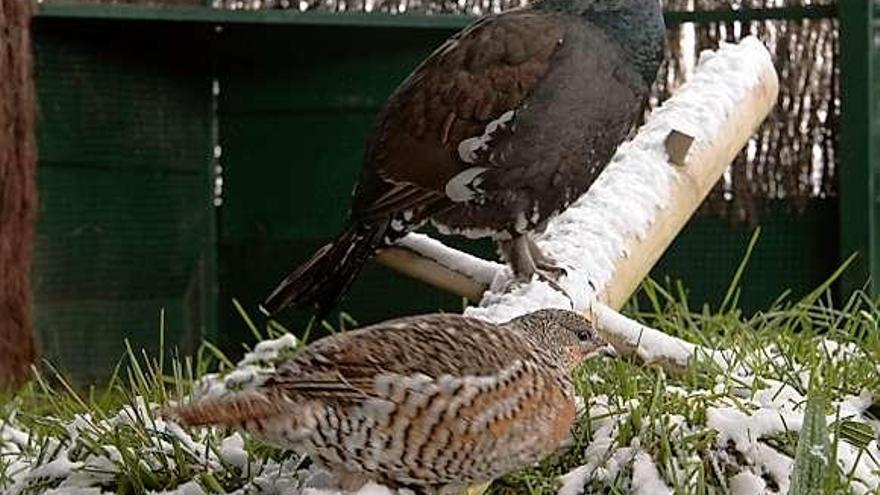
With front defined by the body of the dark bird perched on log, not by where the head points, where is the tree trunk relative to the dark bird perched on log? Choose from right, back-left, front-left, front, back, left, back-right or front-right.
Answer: back-left

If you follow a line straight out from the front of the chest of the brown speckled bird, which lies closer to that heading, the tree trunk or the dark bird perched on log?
the dark bird perched on log

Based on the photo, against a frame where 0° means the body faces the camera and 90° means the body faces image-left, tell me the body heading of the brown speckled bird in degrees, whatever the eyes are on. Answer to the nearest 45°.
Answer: approximately 270°

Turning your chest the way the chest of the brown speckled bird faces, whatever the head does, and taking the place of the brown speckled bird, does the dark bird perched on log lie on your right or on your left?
on your left

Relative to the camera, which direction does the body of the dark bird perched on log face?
to the viewer's right

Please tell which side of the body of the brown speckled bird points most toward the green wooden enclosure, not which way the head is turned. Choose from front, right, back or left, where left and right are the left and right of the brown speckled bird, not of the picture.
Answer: left

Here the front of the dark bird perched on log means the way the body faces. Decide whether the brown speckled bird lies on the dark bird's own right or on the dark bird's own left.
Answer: on the dark bird's own right

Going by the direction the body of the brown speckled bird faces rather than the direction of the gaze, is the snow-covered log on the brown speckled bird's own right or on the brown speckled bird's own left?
on the brown speckled bird's own left
